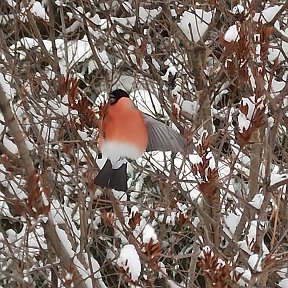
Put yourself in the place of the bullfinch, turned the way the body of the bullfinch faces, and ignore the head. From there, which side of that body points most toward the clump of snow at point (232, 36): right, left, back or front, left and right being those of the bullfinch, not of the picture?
left

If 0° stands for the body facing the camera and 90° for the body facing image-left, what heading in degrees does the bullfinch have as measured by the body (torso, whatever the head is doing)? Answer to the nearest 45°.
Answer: approximately 45°
